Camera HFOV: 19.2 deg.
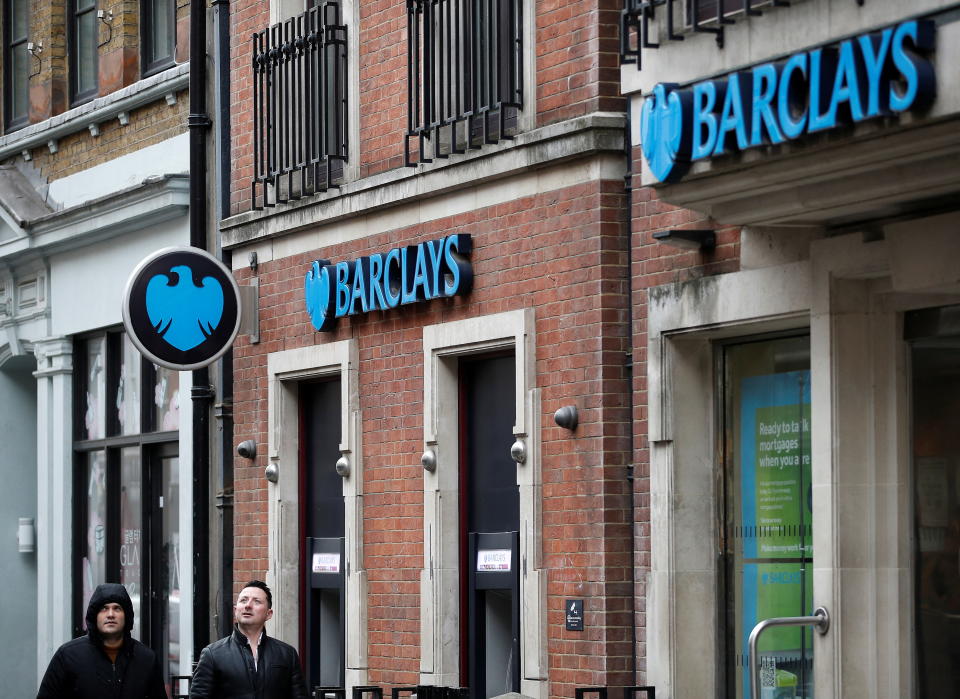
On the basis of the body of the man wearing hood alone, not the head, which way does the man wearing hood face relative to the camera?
toward the camera

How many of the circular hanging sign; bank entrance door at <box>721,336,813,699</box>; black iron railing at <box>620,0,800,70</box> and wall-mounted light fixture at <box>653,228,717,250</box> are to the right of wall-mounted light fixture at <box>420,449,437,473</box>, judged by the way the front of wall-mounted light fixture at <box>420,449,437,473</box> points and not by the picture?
1

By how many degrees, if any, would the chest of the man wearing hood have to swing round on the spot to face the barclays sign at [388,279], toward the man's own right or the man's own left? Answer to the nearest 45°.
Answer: approximately 135° to the man's own left

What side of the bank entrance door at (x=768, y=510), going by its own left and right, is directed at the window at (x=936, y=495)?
left

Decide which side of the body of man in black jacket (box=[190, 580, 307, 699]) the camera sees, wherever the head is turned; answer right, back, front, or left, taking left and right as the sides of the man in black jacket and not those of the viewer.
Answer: front

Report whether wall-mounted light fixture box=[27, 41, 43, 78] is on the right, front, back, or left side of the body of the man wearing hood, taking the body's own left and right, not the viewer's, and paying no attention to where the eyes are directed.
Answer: back

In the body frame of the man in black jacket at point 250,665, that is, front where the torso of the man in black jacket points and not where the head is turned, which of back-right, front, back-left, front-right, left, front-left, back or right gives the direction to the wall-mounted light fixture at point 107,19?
back

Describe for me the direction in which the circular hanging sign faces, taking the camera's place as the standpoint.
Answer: facing the viewer

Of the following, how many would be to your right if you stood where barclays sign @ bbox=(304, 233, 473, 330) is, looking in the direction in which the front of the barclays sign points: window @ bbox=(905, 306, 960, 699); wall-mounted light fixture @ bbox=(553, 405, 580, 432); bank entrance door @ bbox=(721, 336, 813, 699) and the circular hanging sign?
1

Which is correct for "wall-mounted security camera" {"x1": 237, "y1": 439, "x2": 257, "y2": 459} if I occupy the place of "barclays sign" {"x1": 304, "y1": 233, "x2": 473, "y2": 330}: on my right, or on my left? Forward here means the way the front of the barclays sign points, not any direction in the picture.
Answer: on my right

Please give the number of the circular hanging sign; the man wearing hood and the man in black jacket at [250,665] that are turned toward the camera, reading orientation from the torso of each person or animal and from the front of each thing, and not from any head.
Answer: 3
